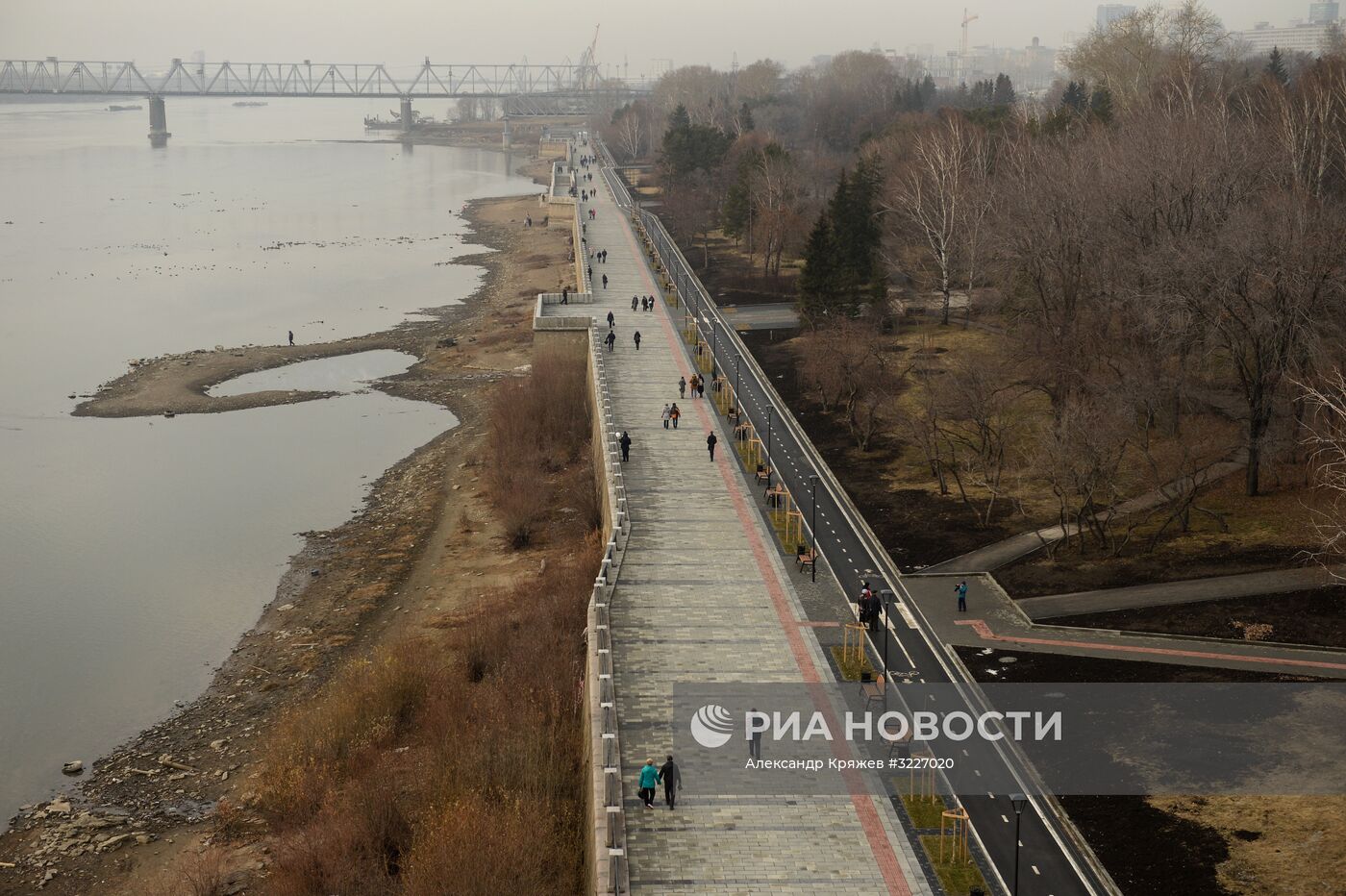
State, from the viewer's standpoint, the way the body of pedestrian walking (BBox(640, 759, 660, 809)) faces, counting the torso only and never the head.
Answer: away from the camera

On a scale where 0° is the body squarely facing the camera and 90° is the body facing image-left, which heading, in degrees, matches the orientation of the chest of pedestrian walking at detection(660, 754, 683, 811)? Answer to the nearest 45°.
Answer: approximately 180°

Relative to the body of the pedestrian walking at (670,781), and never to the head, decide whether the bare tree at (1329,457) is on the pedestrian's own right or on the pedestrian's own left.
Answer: on the pedestrian's own right

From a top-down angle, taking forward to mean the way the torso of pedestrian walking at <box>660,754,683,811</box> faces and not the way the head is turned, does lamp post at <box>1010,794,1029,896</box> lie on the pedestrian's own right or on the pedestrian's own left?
on the pedestrian's own right

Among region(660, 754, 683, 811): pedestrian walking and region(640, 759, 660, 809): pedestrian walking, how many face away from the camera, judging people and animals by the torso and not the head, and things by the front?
2

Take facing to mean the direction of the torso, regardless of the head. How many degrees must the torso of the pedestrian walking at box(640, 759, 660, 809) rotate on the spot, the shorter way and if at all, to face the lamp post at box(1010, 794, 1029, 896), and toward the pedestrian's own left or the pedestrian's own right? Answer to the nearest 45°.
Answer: approximately 135° to the pedestrian's own right
